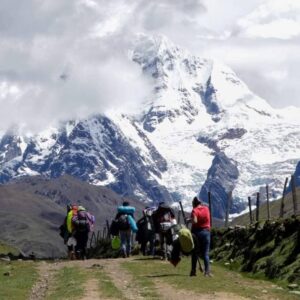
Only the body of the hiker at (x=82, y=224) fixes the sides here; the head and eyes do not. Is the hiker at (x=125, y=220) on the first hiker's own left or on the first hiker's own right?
on the first hiker's own right

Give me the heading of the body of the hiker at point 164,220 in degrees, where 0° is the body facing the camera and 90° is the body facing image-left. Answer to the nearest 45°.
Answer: approximately 180°

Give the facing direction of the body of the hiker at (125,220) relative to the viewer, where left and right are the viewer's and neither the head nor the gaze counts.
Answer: facing away from the viewer

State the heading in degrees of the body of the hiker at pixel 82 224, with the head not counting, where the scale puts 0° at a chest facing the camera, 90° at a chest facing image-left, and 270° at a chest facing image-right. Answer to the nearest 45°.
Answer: approximately 180°

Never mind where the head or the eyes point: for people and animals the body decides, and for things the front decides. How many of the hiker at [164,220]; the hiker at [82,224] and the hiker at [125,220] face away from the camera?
3

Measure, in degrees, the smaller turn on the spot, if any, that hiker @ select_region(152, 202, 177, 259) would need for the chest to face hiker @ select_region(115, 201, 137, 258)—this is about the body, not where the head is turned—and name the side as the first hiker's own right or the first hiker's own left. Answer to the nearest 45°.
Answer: approximately 45° to the first hiker's own left

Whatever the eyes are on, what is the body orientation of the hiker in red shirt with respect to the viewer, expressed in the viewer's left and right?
facing away from the viewer and to the left of the viewer

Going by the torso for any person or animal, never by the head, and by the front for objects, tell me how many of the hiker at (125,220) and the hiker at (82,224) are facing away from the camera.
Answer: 2

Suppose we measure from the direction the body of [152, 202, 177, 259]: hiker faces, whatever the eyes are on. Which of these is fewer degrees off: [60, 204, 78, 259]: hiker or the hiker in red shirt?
the hiker
